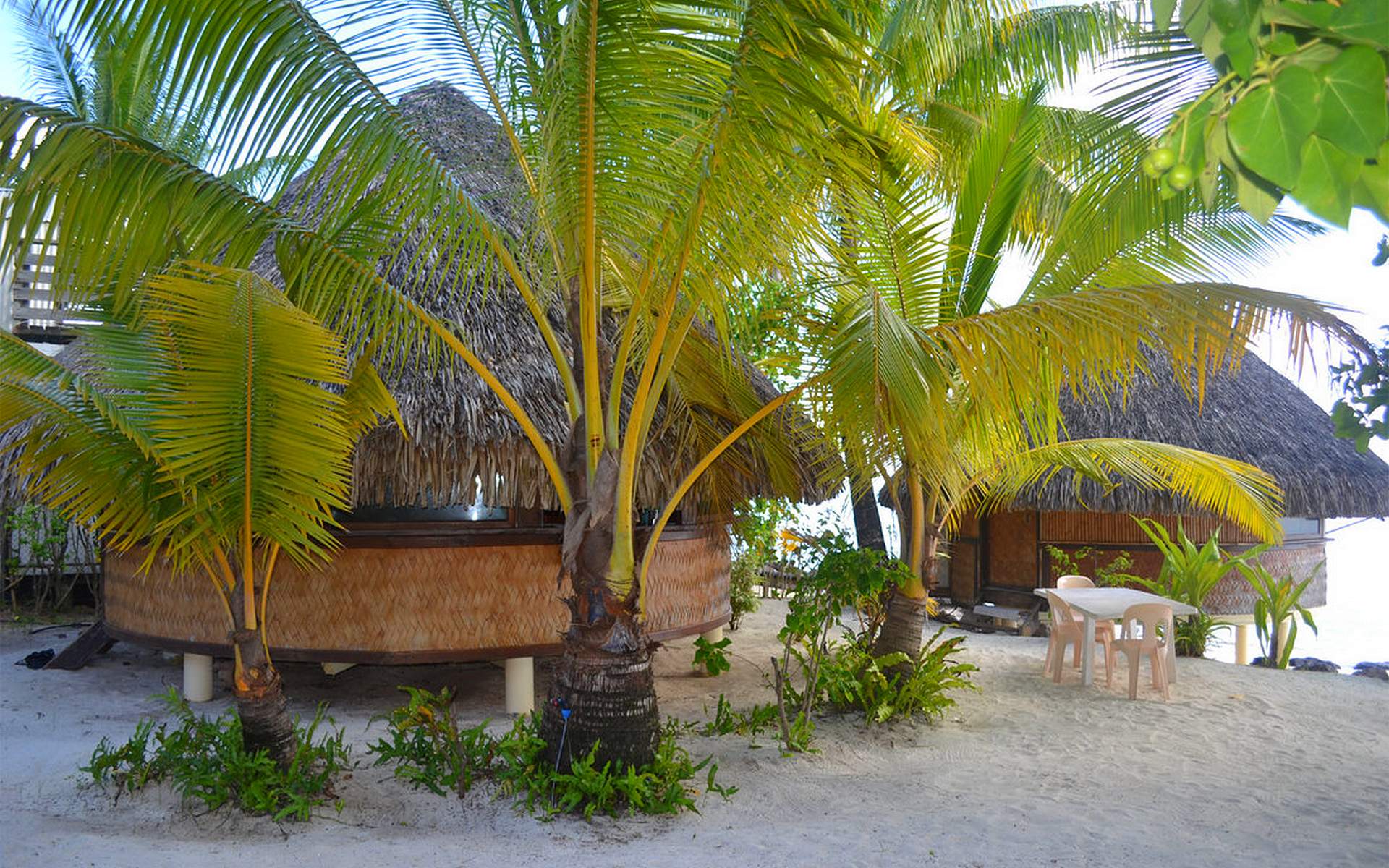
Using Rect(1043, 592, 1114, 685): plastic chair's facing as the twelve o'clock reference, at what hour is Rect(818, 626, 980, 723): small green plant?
The small green plant is roughly at 4 o'clock from the plastic chair.

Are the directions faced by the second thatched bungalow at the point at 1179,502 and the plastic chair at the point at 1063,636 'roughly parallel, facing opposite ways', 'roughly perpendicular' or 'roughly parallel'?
roughly perpendicular

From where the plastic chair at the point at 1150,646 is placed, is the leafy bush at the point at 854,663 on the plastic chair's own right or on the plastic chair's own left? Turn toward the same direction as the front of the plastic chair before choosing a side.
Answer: on the plastic chair's own left

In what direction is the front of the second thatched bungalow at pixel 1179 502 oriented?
toward the camera

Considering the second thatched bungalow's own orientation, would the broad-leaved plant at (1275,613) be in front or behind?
in front

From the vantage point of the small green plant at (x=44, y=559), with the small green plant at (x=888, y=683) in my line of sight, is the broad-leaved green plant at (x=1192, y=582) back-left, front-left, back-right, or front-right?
front-left

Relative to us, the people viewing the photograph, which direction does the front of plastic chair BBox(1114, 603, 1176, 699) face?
facing away from the viewer and to the left of the viewer

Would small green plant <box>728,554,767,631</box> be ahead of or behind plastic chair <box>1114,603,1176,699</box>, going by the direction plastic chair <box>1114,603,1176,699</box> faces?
ahead

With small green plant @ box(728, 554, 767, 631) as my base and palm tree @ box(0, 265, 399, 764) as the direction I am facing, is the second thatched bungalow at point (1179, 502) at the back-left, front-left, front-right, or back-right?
back-left

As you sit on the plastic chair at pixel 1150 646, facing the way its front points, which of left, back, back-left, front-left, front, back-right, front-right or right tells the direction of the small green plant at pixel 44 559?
front-left

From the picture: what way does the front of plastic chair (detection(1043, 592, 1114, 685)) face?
to the viewer's right

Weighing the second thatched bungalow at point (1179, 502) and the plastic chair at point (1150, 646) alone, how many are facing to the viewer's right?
0

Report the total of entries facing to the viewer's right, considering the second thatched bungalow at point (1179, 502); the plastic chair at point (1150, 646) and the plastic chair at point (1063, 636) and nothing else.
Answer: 1

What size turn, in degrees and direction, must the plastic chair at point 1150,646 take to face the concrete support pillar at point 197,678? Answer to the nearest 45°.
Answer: approximately 90° to its left

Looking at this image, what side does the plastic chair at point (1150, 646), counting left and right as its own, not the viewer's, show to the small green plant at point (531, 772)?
left

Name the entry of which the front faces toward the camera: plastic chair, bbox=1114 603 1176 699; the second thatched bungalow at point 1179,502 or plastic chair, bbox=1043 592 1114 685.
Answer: the second thatched bungalow
